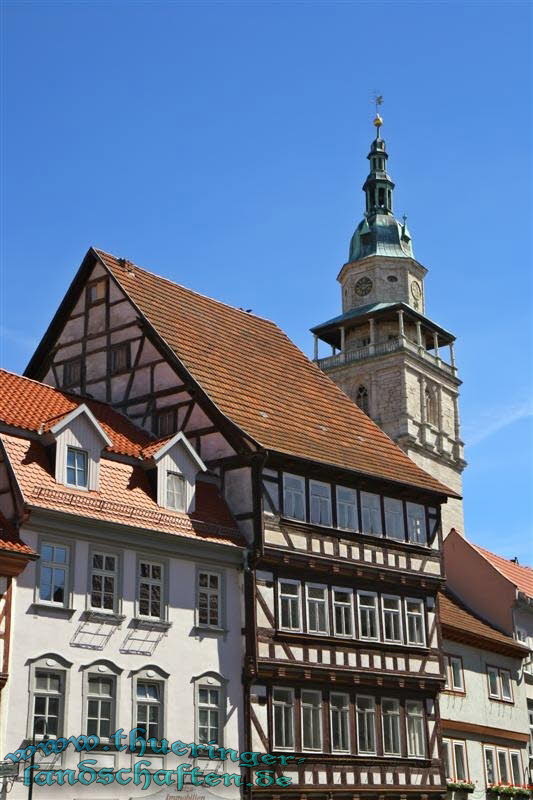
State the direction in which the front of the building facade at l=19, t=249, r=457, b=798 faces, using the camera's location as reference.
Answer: facing the viewer and to the right of the viewer
